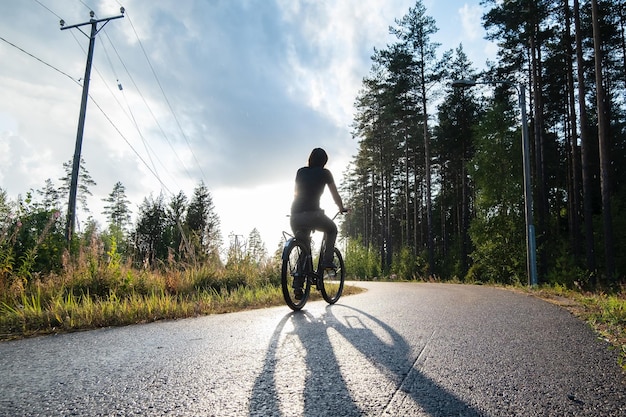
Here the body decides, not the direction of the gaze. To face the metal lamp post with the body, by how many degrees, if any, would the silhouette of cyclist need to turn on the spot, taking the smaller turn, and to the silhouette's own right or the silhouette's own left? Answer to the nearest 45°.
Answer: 0° — they already face it

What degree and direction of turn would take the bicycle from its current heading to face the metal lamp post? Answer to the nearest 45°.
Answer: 0° — it already faces it

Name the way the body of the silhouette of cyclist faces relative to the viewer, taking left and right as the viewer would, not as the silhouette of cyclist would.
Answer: facing away from the viewer and to the right of the viewer

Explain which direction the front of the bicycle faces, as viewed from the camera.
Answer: facing away from the viewer and to the right of the viewer
